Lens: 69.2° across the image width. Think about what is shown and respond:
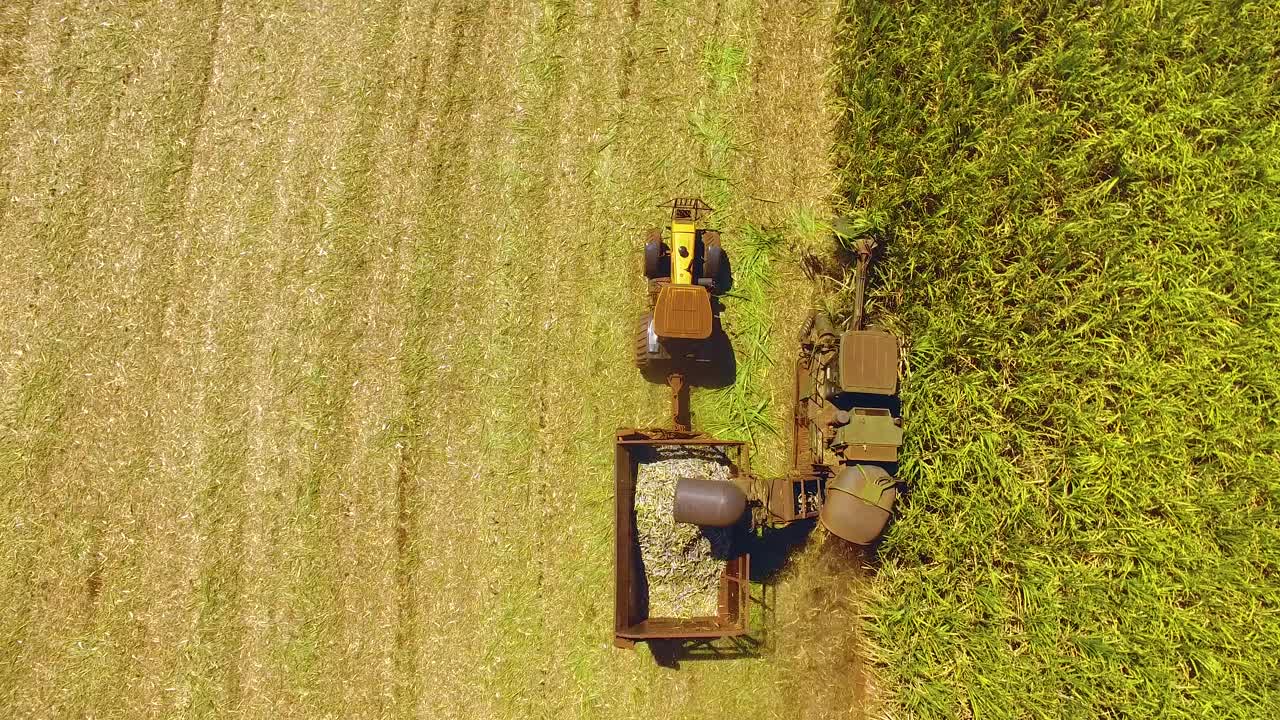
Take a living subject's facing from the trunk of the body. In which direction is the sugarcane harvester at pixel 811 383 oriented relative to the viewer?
away from the camera

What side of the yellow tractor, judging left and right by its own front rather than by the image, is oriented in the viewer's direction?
back
